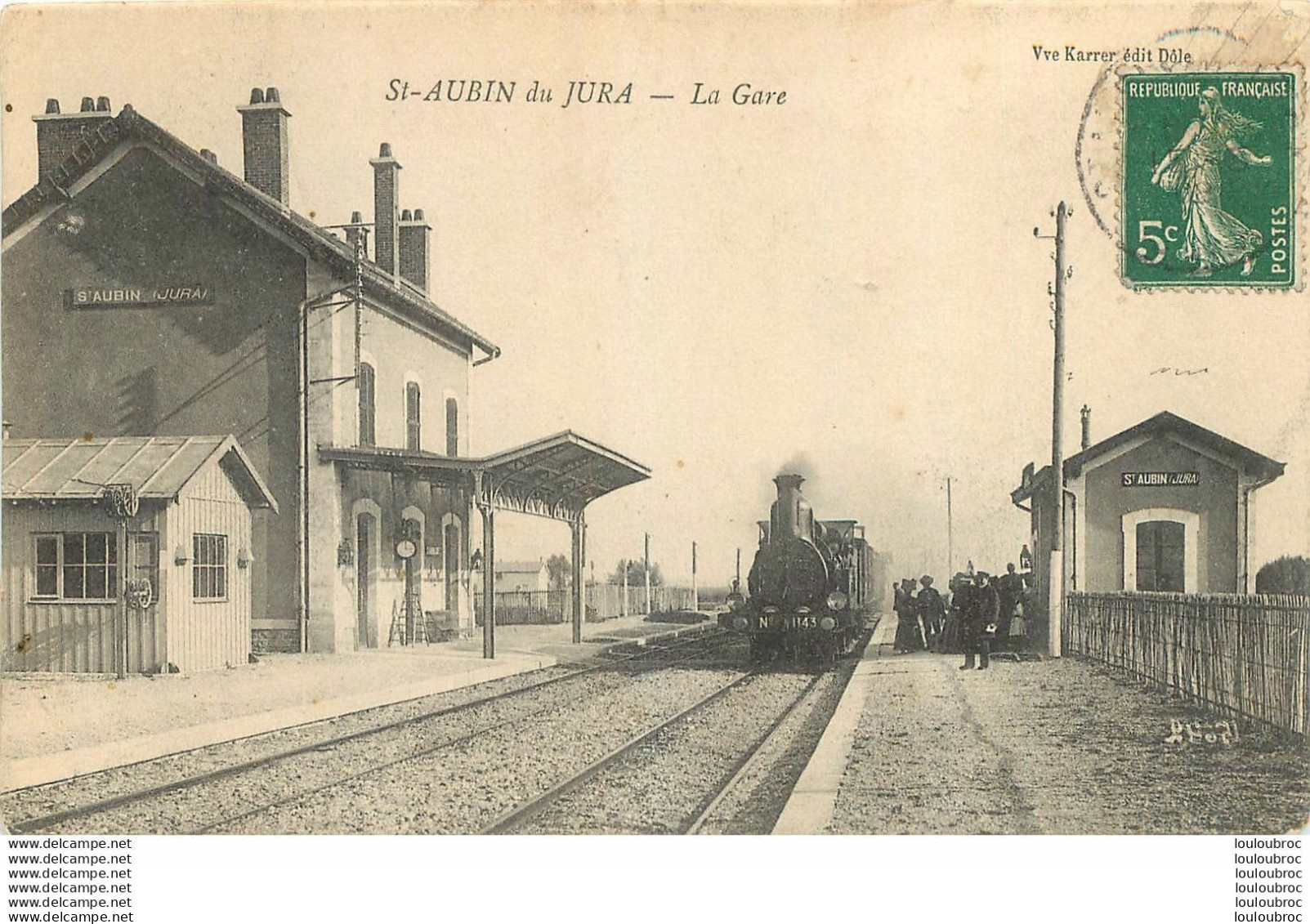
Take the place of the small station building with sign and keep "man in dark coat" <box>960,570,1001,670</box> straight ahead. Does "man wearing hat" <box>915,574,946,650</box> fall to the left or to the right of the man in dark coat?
right

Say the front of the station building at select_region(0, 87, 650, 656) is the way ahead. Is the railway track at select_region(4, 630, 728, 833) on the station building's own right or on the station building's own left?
on the station building's own right

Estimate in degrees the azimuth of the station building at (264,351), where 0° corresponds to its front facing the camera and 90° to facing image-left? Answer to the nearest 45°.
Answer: approximately 270°

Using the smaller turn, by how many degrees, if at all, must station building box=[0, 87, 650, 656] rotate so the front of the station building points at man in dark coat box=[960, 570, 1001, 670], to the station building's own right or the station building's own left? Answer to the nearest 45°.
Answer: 0° — it already faces them
